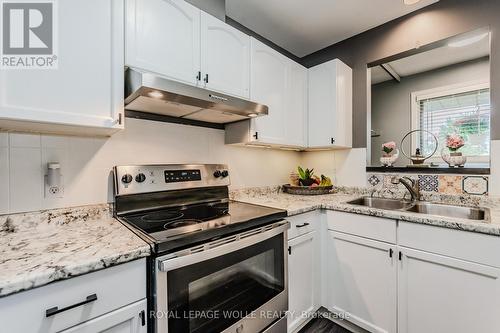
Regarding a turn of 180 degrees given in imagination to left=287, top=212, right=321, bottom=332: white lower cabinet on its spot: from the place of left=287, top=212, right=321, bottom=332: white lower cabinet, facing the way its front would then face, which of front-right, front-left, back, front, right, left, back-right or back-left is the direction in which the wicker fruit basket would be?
front-right

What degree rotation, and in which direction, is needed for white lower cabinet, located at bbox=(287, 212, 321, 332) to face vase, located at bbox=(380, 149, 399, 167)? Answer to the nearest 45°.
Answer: approximately 90° to its left

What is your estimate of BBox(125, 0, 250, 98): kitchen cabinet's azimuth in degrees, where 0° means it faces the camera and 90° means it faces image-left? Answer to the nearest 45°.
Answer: approximately 315°

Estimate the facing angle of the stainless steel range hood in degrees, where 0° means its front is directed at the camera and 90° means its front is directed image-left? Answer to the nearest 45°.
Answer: approximately 315°

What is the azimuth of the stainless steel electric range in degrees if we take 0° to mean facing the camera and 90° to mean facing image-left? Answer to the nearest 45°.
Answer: approximately 315°

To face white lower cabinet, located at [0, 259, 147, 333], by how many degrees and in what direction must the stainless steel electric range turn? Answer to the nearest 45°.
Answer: approximately 90° to its right
